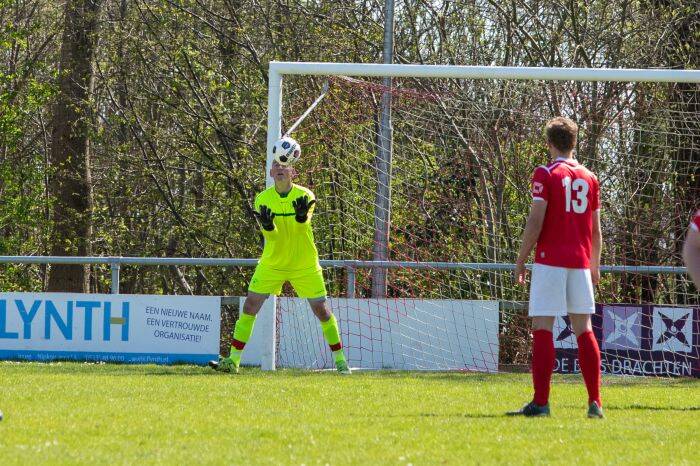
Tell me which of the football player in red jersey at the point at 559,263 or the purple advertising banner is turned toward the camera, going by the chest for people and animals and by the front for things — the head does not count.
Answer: the purple advertising banner

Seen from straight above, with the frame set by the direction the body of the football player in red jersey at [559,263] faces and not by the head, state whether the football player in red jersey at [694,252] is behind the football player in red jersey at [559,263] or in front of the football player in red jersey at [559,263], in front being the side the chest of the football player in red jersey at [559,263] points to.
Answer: behind

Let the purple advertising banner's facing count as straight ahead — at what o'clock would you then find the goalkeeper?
The goalkeeper is roughly at 2 o'clock from the purple advertising banner.

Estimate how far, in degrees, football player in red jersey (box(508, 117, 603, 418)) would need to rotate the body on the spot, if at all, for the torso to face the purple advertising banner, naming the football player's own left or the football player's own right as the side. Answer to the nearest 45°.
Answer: approximately 45° to the football player's own right

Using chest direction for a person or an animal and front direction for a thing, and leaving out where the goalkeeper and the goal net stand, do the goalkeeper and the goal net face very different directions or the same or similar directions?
same or similar directions

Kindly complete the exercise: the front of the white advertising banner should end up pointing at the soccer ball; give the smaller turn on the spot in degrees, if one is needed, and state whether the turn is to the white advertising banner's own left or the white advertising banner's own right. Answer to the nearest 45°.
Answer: approximately 45° to the white advertising banner's own left

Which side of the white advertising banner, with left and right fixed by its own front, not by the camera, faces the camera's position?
front

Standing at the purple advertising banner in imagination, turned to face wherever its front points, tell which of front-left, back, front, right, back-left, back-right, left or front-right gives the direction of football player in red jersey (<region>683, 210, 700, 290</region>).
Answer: front

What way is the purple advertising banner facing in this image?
toward the camera

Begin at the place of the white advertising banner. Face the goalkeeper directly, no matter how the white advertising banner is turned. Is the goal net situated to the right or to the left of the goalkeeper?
left

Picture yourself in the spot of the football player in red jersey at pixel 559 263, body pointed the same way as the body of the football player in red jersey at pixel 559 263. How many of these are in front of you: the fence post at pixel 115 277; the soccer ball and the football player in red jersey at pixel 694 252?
2

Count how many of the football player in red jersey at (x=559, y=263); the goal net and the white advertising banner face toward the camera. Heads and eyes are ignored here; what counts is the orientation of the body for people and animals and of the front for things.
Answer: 2

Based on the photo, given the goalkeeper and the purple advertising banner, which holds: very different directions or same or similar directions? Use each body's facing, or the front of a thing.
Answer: same or similar directions

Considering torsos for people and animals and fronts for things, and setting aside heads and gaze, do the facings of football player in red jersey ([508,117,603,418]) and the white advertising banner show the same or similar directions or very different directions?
very different directions

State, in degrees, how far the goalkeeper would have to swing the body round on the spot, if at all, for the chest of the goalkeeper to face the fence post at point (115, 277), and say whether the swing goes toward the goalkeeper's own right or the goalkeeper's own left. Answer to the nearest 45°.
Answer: approximately 135° to the goalkeeper's own right

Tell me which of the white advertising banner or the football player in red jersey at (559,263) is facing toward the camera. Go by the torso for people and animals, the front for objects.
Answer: the white advertising banner

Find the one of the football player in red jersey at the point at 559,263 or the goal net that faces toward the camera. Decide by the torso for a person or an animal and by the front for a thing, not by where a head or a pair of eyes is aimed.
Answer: the goal net

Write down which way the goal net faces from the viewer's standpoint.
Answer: facing the viewer
